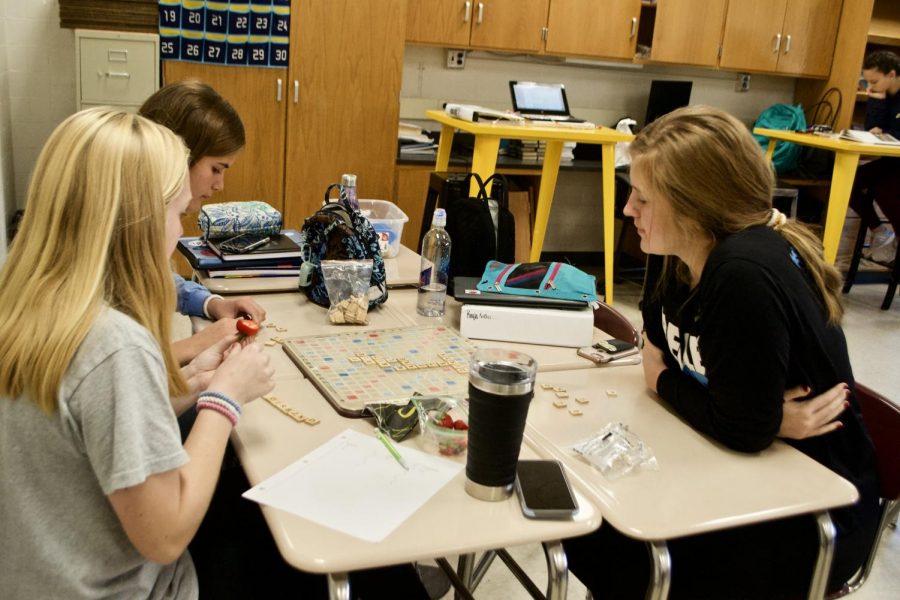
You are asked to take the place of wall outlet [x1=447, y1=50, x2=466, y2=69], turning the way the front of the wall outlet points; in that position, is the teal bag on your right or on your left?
on your left

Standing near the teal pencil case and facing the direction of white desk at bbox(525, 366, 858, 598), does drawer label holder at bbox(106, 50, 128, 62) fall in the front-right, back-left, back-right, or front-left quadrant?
back-right

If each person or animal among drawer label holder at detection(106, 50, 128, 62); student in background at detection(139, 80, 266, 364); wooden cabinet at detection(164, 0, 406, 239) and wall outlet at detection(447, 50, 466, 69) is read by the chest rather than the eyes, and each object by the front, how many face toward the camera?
3

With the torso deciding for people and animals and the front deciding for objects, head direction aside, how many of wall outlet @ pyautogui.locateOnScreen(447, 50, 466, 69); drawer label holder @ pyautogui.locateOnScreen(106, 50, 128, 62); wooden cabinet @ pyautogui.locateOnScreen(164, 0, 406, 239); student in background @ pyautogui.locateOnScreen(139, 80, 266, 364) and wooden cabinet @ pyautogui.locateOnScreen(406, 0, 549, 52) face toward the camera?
4

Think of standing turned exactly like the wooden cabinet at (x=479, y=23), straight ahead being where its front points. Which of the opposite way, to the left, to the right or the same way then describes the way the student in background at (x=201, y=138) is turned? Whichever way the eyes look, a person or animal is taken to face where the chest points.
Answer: to the left

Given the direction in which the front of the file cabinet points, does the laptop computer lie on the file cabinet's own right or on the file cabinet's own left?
on the file cabinet's own left

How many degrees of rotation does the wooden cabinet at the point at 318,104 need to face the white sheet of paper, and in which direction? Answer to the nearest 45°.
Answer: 0° — it already faces it

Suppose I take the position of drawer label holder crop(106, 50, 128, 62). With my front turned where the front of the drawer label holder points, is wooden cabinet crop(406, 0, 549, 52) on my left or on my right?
on my left

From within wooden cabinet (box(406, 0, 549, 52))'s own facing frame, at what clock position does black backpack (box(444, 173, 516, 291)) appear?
The black backpack is roughly at 12 o'clock from the wooden cabinet.

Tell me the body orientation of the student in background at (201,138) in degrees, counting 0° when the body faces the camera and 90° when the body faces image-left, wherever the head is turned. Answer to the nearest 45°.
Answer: approximately 270°

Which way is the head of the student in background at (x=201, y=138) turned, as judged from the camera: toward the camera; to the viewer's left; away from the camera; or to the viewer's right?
to the viewer's right
